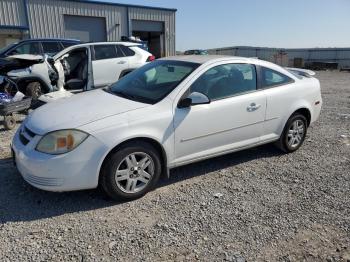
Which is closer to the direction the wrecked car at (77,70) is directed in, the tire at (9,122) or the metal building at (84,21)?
the tire

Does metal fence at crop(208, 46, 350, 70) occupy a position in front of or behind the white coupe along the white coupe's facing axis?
behind

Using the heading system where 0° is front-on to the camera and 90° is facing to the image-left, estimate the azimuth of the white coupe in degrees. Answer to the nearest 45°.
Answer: approximately 45°

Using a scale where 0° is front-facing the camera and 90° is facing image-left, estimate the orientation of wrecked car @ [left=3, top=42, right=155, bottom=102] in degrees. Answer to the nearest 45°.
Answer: approximately 45°

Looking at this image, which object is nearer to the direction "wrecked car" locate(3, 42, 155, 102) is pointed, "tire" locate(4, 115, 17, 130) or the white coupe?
the tire

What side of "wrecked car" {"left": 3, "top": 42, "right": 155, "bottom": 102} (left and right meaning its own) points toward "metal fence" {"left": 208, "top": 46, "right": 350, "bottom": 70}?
back

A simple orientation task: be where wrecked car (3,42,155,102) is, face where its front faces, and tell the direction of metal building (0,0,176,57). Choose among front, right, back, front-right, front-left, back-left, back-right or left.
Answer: back-right
